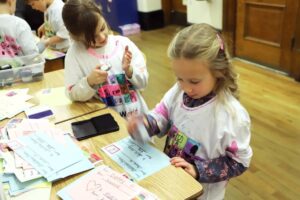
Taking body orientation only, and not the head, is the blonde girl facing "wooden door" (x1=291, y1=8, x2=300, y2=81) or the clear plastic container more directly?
the clear plastic container

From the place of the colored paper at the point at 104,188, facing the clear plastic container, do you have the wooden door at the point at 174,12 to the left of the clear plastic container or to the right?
right

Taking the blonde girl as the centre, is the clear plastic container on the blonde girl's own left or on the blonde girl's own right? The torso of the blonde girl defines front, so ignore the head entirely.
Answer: on the blonde girl's own right

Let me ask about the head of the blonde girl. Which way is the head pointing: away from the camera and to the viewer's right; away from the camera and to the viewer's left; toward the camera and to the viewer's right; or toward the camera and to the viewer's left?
toward the camera and to the viewer's left

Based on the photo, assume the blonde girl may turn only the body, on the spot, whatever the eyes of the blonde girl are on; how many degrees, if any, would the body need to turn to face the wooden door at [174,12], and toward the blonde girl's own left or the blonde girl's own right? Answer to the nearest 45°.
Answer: approximately 135° to the blonde girl's own right

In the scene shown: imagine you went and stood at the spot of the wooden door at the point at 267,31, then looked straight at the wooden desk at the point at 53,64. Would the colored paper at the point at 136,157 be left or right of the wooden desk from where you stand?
left

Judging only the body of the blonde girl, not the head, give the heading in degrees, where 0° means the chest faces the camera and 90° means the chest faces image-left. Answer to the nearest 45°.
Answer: approximately 45°

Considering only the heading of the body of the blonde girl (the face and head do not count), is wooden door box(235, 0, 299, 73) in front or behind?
behind

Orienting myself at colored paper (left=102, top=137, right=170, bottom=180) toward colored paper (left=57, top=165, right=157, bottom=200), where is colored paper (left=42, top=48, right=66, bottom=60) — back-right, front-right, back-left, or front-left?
back-right

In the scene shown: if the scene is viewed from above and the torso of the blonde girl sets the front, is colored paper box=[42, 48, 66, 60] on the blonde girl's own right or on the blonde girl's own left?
on the blonde girl's own right

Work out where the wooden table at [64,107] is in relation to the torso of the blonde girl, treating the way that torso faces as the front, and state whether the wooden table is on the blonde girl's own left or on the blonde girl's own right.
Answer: on the blonde girl's own right
